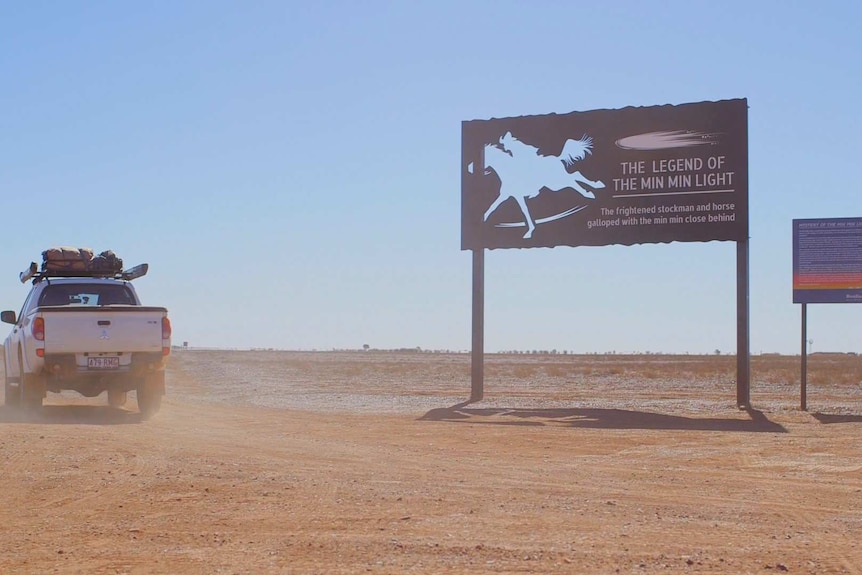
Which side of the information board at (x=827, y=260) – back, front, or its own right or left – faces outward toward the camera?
front

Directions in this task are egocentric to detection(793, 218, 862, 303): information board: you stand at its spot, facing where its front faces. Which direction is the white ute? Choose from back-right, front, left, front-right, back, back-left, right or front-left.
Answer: front-right

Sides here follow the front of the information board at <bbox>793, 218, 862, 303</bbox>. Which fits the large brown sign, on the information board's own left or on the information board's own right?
on the information board's own right

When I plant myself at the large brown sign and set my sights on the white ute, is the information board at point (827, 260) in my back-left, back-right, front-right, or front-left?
back-left

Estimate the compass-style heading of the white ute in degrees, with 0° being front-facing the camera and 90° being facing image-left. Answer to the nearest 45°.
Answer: approximately 180°

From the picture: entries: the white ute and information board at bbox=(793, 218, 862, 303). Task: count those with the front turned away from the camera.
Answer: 1

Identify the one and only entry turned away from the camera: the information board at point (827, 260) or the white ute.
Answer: the white ute

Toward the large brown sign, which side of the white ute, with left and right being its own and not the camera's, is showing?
right

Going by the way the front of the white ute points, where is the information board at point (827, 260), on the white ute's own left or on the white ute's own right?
on the white ute's own right
